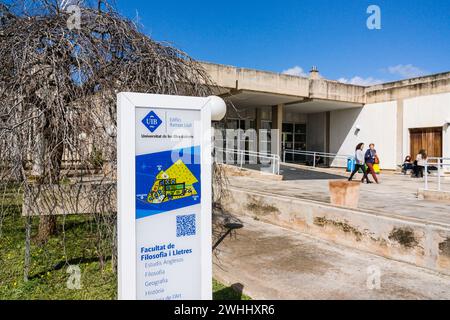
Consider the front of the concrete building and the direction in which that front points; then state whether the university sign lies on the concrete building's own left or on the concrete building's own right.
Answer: on the concrete building's own right

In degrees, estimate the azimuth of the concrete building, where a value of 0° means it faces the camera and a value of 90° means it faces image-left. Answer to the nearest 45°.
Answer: approximately 315°
